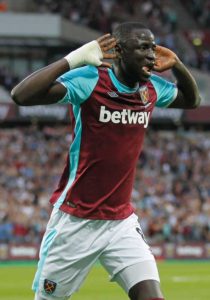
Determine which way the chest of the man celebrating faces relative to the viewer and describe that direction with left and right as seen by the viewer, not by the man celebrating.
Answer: facing the viewer and to the right of the viewer

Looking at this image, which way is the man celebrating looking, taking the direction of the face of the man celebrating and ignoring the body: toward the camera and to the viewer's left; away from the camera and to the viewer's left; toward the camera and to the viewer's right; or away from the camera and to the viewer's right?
toward the camera and to the viewer's right
